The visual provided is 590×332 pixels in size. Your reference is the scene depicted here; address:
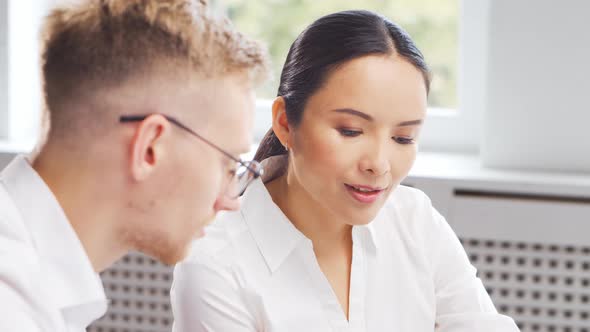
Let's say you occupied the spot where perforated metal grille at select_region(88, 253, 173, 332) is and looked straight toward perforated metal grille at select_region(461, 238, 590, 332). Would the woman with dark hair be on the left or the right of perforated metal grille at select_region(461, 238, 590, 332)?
right

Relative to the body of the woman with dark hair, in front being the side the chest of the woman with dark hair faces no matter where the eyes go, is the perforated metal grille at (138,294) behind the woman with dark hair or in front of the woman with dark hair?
behind

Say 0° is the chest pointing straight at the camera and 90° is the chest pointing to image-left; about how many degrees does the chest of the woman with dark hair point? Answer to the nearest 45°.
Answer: approximately 315°

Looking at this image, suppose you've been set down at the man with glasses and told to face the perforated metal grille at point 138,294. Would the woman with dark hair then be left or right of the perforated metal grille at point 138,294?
right

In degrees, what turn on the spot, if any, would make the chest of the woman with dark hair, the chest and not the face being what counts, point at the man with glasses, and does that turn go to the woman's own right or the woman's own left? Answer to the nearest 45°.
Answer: approximately 90° to the woman's own right

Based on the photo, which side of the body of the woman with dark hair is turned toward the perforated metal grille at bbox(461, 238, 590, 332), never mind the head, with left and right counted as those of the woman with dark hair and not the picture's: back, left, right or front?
left
